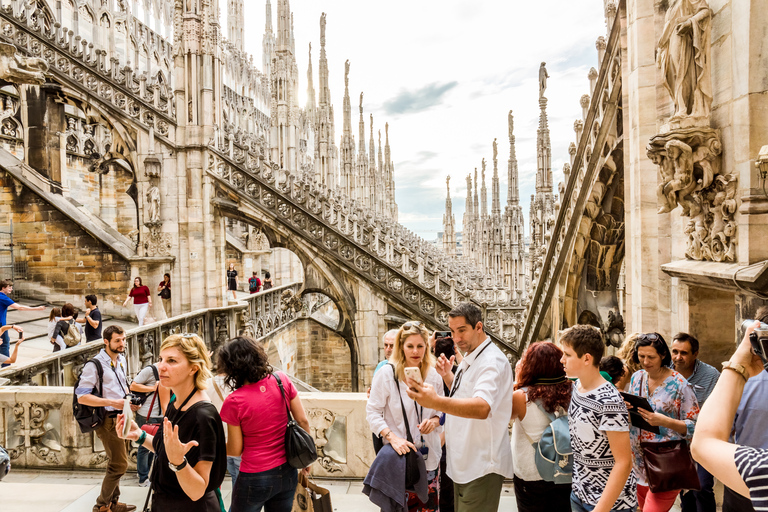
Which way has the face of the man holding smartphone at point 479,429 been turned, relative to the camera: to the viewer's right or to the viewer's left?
to the viewer's left

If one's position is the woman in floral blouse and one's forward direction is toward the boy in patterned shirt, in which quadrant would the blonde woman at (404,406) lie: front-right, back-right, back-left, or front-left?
front-right

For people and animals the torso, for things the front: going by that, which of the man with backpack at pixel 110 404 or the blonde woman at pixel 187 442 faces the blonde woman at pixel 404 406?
the man with backpack

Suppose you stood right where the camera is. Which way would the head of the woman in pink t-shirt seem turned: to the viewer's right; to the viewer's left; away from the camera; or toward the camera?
away from the camera

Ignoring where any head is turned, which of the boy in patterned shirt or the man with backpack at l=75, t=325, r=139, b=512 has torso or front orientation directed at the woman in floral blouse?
the man with backpack

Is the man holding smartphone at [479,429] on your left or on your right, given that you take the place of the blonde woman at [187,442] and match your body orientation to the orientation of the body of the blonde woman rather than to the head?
on your left

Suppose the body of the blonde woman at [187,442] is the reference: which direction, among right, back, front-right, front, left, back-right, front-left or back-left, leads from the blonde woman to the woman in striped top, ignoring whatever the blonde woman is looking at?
left

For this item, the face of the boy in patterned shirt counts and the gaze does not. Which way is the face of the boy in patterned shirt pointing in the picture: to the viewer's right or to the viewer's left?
to the viewer's left

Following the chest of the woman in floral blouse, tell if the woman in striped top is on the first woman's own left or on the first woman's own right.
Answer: on the first woman's own left

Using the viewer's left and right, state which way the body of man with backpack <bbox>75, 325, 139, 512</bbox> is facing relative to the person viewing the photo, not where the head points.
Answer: facing the viewer and to the right of the viewer

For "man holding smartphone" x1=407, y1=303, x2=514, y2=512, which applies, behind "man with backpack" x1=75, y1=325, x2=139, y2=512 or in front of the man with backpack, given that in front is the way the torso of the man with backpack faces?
in front

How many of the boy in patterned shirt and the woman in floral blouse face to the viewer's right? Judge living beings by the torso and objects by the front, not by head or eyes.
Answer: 0

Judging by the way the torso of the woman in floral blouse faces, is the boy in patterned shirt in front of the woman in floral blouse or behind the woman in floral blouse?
in front

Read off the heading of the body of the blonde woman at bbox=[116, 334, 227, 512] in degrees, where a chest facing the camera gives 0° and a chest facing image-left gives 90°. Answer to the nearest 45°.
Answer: approximately 45°

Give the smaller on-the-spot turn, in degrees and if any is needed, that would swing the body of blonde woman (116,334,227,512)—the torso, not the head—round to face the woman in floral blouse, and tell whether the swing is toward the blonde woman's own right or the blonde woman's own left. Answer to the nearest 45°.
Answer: approximately 135° to the blonde woman's own left

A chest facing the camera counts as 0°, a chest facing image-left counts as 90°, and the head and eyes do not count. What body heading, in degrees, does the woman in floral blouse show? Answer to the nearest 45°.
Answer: approximately 45°

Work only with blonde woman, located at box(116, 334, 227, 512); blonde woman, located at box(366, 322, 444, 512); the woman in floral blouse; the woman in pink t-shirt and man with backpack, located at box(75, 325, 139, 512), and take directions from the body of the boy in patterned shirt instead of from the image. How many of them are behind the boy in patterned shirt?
1

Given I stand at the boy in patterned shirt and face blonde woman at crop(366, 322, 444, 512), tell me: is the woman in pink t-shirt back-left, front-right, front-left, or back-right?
front-left
